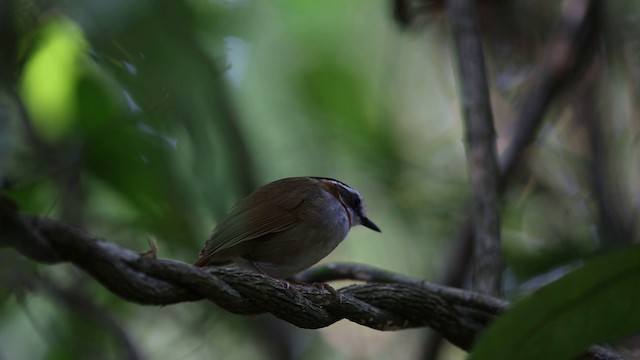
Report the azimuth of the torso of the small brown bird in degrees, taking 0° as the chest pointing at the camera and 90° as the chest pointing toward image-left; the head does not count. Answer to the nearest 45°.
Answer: approximately 270°

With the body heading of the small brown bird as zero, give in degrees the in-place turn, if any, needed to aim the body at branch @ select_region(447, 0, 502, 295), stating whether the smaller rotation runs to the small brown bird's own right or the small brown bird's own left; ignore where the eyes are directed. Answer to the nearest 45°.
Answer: approximately 45° to the small brown bird's own left

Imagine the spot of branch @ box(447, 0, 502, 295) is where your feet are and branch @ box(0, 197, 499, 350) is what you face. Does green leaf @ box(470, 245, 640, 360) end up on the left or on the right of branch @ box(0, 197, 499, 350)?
left

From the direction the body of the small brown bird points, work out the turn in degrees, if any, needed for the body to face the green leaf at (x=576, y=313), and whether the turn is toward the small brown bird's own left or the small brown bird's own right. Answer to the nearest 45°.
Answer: approximately 45° to the small brown bird's own right
